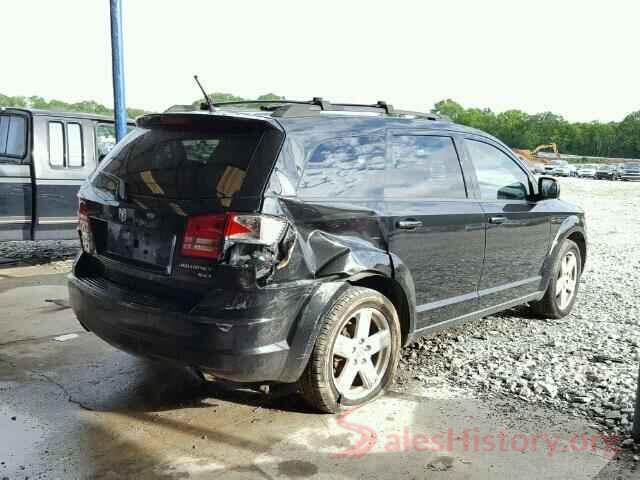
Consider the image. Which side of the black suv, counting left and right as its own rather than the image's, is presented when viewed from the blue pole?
left

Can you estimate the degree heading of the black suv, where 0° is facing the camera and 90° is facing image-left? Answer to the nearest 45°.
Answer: approximately 225°
